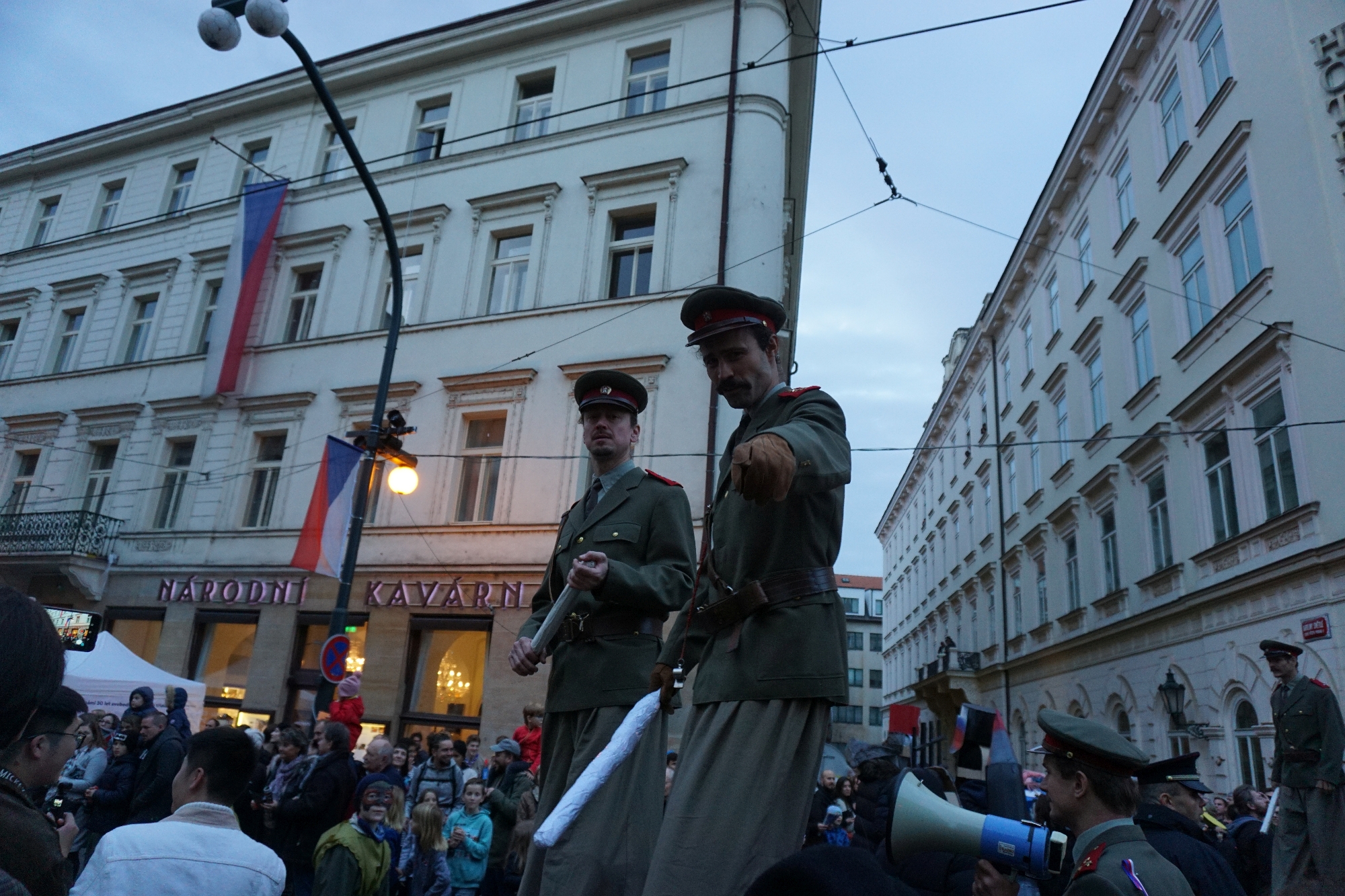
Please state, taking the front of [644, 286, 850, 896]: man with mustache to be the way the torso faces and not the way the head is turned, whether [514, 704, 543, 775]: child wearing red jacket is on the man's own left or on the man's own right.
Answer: on the man's own right

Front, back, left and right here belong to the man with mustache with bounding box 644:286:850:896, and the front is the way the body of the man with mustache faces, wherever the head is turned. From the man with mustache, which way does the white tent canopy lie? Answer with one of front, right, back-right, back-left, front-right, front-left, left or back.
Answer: right

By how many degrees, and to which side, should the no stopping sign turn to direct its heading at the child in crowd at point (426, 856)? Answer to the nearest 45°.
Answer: approximately 45° to its right

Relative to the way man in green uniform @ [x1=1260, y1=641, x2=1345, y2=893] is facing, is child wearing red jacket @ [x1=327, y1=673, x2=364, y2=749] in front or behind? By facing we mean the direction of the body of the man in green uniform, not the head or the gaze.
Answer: in front

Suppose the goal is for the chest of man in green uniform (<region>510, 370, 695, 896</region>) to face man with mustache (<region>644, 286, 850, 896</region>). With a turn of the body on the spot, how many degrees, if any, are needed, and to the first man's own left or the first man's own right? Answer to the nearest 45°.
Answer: approximately 90° to the first man's own left

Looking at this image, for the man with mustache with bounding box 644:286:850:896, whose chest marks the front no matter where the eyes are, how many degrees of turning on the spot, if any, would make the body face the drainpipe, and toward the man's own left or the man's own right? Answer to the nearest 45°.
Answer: approximately 135° to the man's own right
